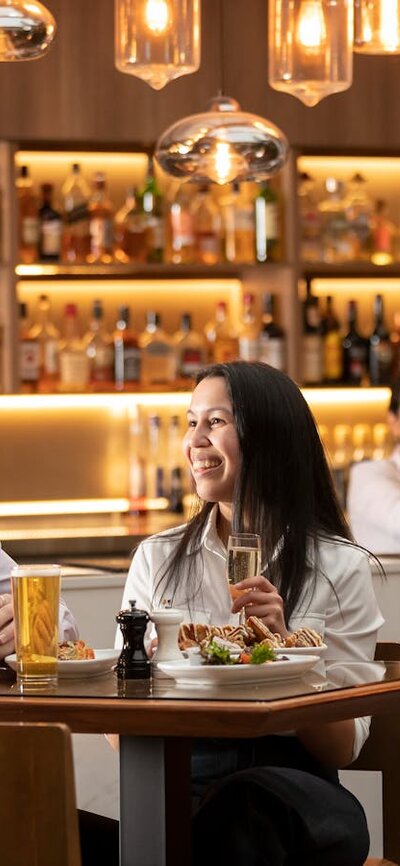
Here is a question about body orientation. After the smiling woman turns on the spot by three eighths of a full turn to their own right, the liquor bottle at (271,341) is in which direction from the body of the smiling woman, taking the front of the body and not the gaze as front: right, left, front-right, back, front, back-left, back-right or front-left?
front

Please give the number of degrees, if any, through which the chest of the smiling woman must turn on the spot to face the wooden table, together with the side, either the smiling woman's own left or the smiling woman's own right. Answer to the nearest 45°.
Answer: approximately 45° to the smiling woman's own left

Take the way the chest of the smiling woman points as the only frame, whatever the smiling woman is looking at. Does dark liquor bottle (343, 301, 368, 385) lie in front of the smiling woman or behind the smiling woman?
behind

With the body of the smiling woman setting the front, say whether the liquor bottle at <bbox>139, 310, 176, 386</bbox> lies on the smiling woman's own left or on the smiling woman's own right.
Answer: on the smiling woman's own right

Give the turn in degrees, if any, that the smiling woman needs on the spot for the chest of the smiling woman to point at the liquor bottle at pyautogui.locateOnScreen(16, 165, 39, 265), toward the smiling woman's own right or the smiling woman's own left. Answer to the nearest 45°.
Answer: approximately 135° to the smiling woman's own right

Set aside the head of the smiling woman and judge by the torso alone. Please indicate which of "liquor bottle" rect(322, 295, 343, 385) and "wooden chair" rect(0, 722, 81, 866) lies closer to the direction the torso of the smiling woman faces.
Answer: the wooden chair

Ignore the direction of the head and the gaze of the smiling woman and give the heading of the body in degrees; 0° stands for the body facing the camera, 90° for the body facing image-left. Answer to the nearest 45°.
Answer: approximately 45°

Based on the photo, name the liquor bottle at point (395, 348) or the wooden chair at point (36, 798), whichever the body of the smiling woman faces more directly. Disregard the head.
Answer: the wooden chair
